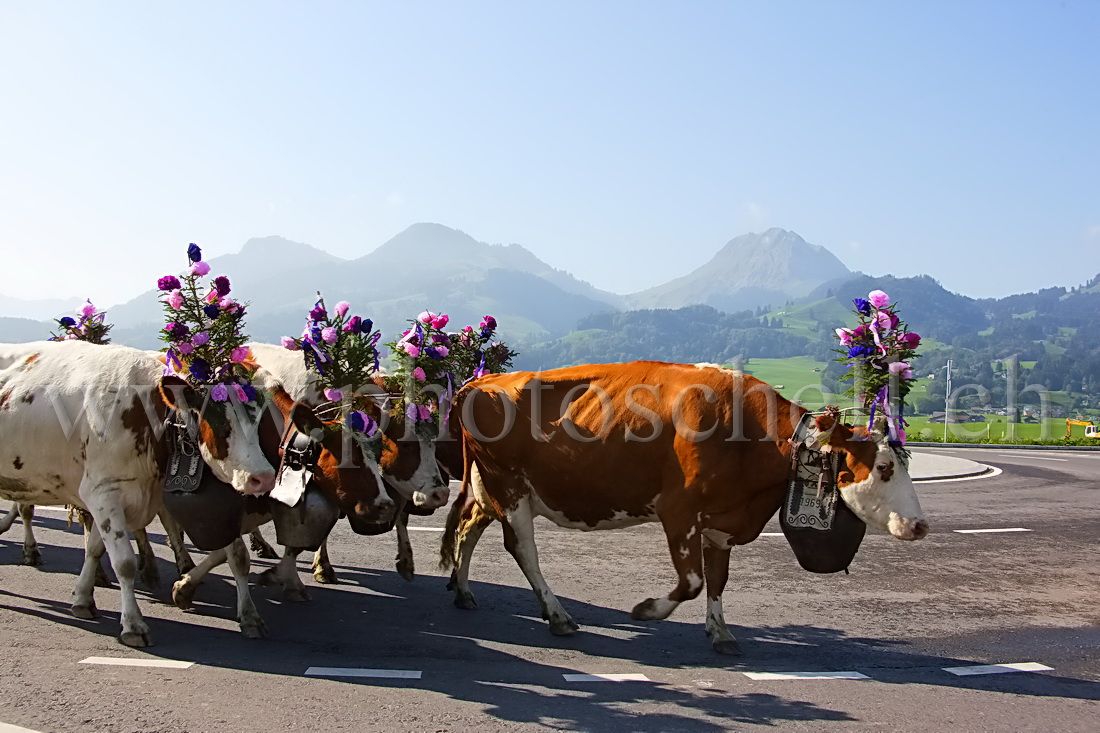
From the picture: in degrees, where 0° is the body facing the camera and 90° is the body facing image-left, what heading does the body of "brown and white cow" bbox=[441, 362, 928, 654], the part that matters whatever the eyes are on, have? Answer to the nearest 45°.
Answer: approximately 270°

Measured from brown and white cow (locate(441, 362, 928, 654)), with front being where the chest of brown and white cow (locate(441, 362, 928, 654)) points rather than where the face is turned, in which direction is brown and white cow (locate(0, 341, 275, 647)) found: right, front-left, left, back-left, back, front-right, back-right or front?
back
